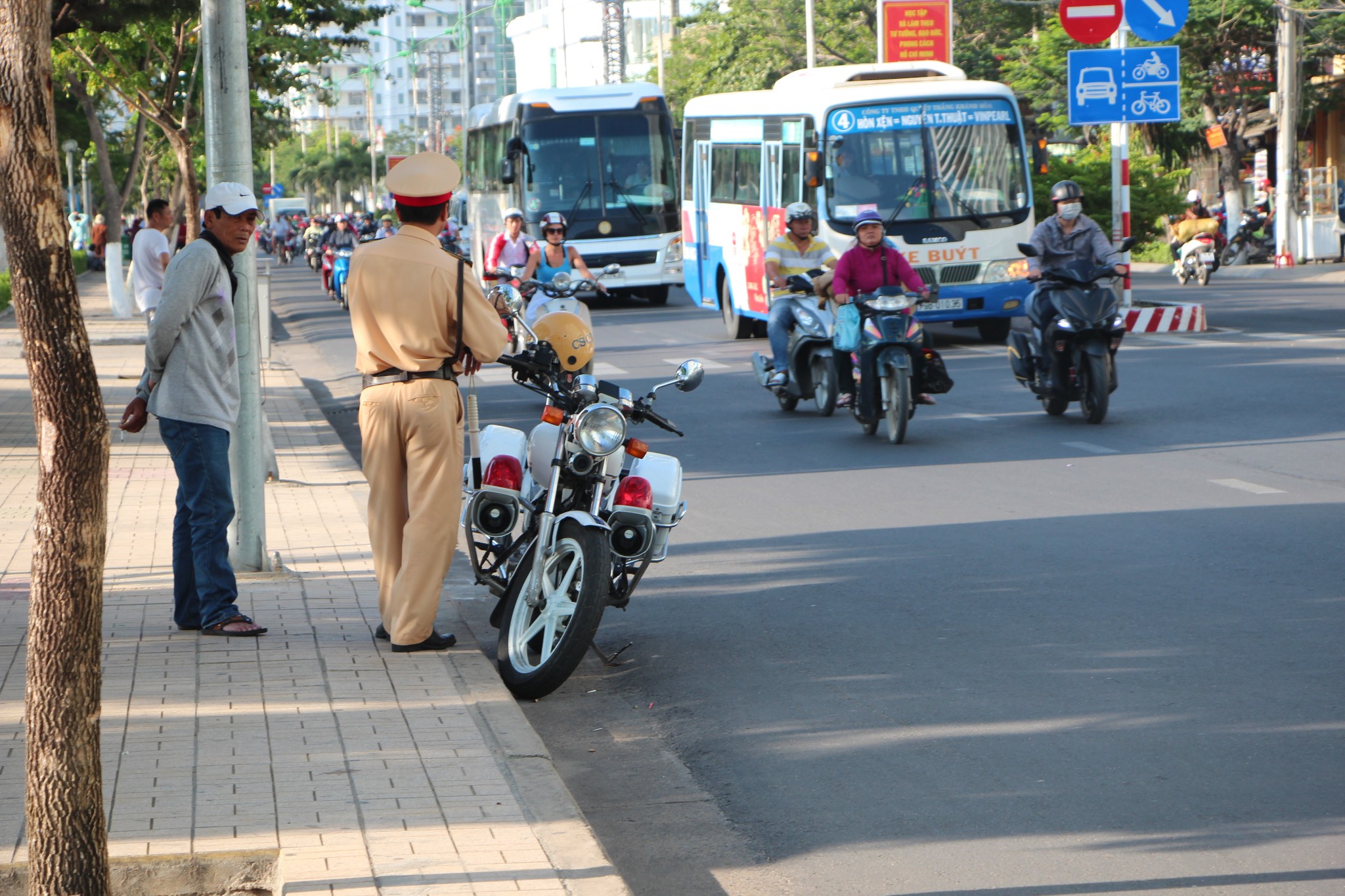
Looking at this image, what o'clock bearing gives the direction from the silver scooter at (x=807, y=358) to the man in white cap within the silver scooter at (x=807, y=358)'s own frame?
The man in white cap is roughly at 2 o'clock from the silver scooter.

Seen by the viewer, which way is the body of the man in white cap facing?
to the viewer's right

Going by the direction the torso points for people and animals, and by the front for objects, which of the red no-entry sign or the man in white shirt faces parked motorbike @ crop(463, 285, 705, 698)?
the red no-entry sign

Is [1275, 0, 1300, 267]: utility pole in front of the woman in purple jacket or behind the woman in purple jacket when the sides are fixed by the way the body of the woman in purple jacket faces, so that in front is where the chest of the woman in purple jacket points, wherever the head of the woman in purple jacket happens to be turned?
behind

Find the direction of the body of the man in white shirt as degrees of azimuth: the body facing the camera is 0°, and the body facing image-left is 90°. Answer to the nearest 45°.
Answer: approximately 225°

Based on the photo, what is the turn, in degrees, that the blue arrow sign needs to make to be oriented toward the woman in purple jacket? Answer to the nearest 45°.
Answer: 0° — it already faces them

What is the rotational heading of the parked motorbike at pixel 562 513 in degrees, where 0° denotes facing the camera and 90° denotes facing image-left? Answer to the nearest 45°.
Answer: approximately 0°

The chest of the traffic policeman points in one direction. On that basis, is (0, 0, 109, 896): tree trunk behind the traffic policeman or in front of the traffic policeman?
behind

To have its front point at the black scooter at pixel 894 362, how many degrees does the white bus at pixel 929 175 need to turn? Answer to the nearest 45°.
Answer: approximately 45° to its right

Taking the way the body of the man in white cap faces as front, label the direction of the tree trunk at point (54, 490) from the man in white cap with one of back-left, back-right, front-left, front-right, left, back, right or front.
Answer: right

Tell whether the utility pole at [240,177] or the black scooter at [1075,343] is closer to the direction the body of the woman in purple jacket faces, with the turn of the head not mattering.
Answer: the utility pole

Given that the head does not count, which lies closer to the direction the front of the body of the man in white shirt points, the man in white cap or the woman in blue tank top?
the woman in blue tank top
